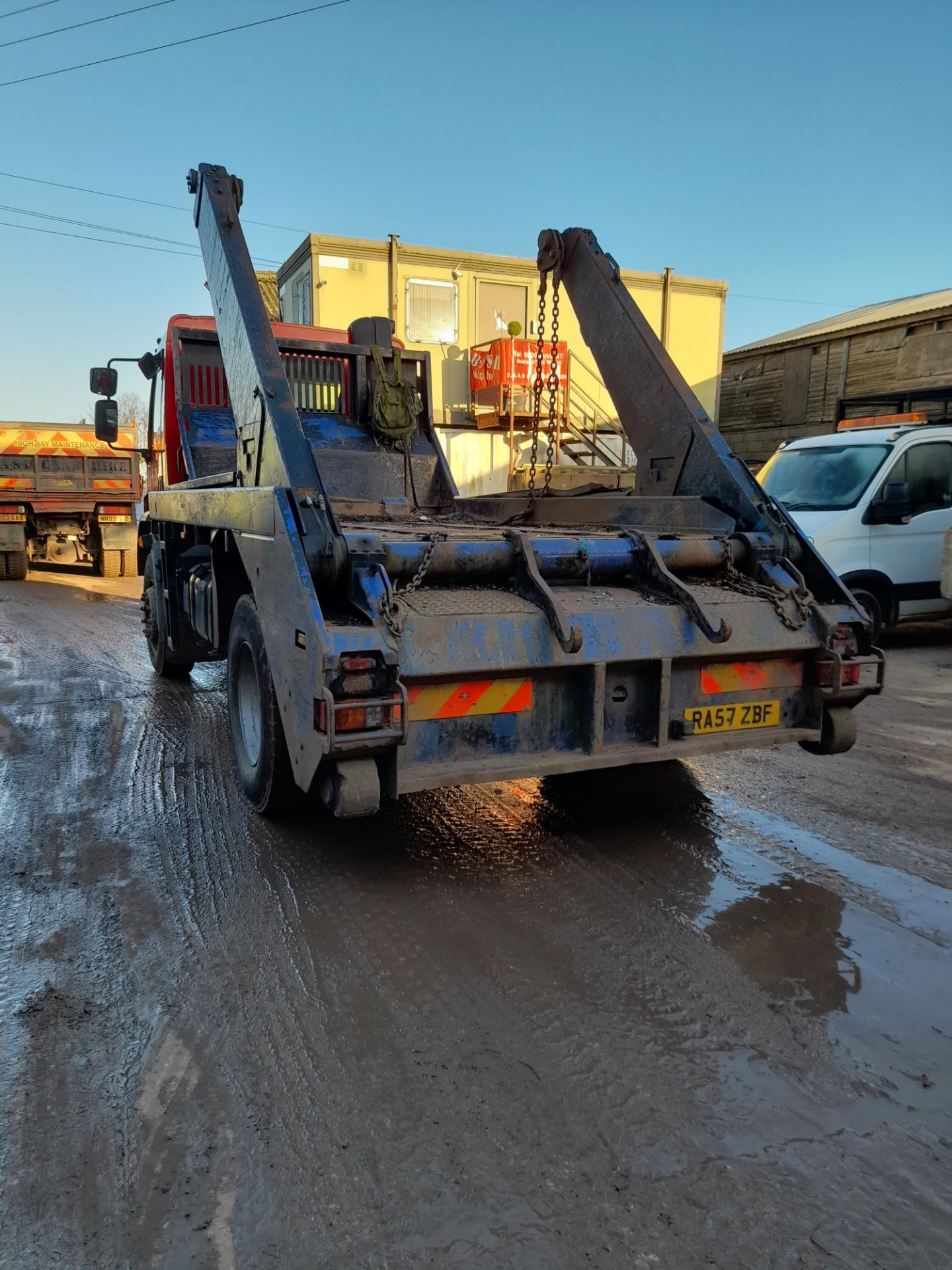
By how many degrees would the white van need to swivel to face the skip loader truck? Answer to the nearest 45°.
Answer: approximately 45° to its left

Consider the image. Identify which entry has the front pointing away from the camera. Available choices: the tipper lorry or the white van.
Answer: the tipper lorry

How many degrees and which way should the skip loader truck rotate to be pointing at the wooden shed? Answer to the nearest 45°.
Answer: approximately 90° to its right

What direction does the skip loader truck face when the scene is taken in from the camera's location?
facing away from the viewer and to the left of the viewer

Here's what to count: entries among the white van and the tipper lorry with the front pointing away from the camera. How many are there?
1

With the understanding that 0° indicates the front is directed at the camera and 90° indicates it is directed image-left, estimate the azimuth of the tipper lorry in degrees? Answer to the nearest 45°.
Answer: approximately 180°

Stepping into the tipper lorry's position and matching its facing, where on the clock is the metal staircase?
The metal staircase is roughly at 3 o'clock from the tipper lorry.

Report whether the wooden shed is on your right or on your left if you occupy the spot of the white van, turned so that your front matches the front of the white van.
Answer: on your right

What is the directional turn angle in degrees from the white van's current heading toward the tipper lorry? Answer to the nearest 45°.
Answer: approximately 45° to its right

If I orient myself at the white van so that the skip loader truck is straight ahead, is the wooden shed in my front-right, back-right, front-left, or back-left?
back-right

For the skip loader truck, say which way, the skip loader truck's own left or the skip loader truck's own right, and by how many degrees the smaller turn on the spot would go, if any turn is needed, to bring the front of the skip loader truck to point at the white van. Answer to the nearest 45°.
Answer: approximately 90° to the skip loader truck's own right
